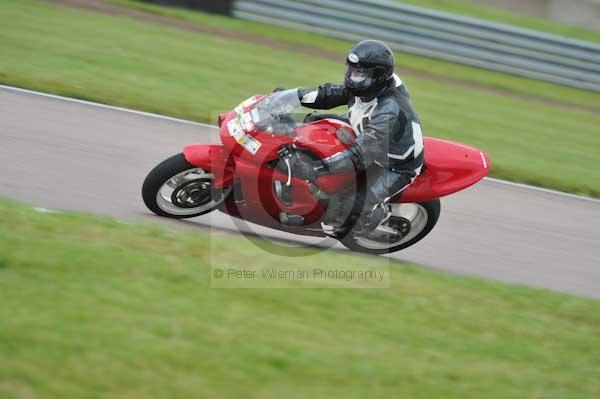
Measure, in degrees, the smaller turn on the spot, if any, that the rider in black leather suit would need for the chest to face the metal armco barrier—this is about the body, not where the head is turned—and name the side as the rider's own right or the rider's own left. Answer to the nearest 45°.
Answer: approximately 135° to the rider's own right

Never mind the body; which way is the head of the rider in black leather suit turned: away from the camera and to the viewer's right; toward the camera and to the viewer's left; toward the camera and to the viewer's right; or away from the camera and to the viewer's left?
toward the camera and to the viewer's left

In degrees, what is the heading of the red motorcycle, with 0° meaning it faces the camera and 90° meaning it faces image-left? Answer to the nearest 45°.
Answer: approximately 90°

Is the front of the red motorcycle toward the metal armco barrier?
no

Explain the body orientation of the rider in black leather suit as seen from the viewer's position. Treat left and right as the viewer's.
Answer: facing the viewer and to the left of the viewer
